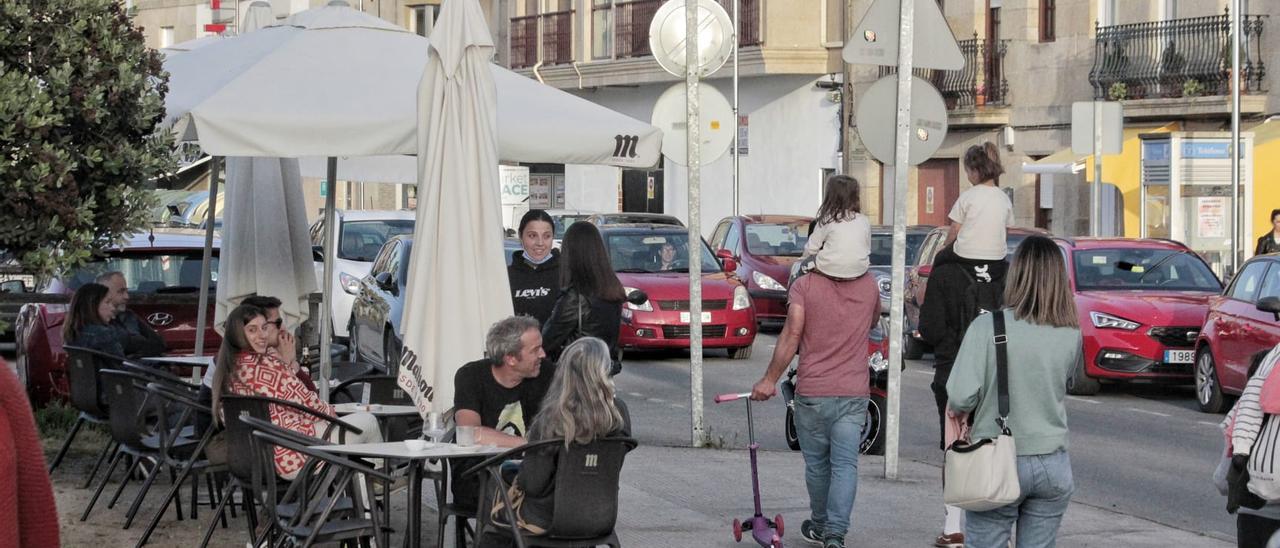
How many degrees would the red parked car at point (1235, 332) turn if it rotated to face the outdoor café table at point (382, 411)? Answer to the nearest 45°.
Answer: approximately 90° to its right

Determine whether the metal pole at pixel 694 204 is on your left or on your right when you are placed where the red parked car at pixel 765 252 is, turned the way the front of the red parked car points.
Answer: on your right

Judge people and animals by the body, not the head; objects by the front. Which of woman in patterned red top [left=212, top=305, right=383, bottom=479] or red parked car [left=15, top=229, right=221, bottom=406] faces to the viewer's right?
the woman in patterned red top

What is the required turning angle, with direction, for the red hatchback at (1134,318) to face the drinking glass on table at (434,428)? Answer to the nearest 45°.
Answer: approximately 45° to its right

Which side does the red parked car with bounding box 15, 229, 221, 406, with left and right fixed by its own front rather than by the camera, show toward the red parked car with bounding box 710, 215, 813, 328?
right

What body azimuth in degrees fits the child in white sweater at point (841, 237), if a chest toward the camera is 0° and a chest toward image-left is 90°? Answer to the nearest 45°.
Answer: approximately 180°

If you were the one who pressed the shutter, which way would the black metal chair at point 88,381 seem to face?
facing away from the viewer and to the right of the viewer

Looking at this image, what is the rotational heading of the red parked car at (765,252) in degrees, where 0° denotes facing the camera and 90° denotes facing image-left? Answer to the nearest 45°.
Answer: approximately 315°

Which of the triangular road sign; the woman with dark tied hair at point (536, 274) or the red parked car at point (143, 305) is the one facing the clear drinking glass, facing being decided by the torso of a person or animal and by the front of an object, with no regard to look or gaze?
the woman with dark tied hair

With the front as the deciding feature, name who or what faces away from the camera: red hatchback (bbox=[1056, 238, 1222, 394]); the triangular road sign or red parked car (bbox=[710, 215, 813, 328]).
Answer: the triangular road sign

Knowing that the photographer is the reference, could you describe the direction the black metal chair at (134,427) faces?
facing away from the viewer and to the right of the viewer

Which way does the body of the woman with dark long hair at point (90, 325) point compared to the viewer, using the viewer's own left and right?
facing away from the viewer and to the right of the viewer

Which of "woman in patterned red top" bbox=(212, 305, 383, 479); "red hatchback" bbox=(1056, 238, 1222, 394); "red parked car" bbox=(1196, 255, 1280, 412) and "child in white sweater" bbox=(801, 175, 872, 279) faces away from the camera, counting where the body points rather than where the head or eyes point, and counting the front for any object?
the child in white sweater
